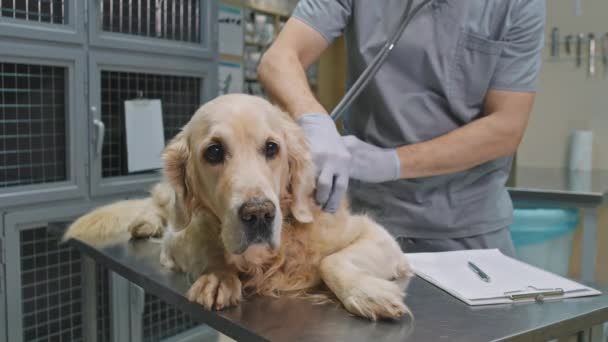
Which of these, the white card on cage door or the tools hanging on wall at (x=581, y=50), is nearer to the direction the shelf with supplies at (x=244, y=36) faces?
the white card on cage door

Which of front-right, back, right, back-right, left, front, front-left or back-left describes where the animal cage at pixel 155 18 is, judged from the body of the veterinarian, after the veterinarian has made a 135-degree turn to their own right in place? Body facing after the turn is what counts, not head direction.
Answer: front

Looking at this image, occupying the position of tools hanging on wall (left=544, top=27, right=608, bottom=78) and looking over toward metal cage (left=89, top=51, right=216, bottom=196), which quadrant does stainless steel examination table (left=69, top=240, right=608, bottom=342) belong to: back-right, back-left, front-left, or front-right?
front-left

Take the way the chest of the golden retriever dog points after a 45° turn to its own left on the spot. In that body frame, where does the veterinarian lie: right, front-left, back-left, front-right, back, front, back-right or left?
left

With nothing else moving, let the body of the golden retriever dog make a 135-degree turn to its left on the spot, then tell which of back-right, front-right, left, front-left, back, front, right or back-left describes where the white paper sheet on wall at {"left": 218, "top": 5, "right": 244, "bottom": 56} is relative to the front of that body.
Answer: front-left

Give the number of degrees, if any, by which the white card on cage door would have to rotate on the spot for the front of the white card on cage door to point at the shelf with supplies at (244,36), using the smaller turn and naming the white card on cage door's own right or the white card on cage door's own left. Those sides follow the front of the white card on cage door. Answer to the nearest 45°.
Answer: approximately 135° to the white card on cage door's own left

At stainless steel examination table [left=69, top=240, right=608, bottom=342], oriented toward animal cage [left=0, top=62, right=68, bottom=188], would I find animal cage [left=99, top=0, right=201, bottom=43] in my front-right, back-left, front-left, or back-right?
front-right

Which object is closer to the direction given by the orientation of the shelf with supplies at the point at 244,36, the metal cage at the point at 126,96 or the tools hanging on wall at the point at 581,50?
the metal cage

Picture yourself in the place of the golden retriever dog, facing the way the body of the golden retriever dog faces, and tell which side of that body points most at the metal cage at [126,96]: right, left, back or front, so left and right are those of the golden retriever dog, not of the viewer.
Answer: back

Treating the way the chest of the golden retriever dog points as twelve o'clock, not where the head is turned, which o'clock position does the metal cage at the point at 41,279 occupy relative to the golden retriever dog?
The metal cage is roughly at 5 o'clock from the golden retriever dog.

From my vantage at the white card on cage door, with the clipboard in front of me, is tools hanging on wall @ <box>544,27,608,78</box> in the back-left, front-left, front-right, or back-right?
front-left

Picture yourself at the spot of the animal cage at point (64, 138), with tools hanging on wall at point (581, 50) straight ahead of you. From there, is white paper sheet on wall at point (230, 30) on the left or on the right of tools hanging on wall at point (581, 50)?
left

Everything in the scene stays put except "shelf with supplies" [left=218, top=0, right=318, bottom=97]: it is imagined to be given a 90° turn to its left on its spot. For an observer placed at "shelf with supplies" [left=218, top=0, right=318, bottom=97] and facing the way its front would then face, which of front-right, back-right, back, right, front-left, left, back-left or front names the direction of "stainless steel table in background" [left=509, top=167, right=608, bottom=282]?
front-right

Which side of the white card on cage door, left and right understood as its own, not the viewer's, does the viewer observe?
front

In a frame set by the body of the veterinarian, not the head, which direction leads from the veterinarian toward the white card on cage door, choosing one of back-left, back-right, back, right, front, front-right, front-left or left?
back-right

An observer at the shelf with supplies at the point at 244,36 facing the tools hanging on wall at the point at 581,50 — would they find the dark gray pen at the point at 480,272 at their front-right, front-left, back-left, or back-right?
front-right

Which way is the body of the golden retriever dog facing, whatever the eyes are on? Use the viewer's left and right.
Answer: facing the viewer

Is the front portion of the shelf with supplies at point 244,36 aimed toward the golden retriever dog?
yes

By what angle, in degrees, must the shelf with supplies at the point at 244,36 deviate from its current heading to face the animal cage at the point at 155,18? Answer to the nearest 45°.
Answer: approximately 45° to its right
